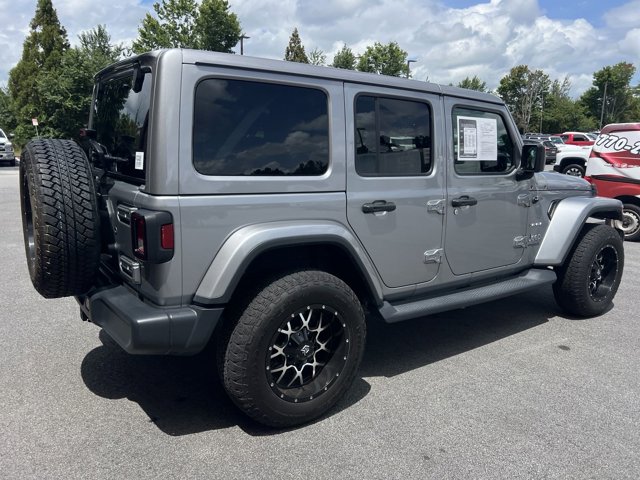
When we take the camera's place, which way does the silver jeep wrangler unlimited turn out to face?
facing away from the viewer and to the right of the viewer

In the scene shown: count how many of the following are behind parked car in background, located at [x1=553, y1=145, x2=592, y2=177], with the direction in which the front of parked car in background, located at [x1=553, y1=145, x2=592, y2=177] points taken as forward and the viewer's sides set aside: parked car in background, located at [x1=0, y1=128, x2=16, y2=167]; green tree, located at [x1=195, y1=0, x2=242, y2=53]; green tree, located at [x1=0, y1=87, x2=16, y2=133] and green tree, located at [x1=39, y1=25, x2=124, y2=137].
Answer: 0

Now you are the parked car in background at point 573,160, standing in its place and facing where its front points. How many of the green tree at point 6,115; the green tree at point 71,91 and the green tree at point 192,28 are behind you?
0

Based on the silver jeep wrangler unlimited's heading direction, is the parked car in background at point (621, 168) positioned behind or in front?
in front

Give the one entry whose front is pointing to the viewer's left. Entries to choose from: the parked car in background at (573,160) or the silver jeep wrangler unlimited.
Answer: the parked car in background

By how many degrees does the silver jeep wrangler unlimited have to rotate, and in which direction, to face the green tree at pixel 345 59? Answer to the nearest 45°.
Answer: approximately 45° to its left

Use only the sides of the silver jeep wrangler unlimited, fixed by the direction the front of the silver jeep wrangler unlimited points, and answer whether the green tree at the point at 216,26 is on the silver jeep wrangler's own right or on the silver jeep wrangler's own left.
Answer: on the silver jeep wrangler's own left

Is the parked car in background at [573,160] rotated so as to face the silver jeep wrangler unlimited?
no

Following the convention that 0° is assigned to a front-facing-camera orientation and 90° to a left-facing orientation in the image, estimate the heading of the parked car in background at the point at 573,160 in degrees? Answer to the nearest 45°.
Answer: approximately 90°

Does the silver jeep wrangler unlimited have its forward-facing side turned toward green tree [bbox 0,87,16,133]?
no

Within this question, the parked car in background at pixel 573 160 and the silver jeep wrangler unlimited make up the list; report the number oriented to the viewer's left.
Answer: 1

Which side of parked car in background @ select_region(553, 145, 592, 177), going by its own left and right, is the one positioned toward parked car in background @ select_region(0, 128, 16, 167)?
front

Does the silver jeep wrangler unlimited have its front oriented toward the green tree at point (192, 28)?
no
